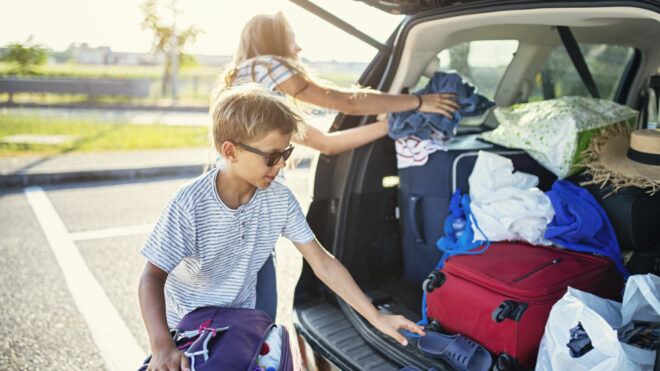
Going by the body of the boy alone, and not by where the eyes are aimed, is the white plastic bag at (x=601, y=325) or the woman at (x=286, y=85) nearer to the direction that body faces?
the white plastic bag

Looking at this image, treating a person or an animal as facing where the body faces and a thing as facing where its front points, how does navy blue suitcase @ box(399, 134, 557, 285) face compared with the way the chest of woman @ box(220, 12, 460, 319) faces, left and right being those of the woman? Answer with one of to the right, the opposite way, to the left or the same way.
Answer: to the right

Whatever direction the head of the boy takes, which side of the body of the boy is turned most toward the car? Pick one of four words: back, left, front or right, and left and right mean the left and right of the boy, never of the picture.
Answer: left

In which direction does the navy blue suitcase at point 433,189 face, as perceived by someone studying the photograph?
facing the viewer and to the right of the viewer

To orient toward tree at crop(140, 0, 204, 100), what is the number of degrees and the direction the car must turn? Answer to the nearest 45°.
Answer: approximately 90° to its left

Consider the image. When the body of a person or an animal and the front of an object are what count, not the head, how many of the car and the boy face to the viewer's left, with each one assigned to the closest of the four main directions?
0

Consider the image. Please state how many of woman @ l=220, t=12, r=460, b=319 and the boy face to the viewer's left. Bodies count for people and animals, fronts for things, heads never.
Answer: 0

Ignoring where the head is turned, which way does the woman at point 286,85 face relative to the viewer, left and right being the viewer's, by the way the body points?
facing away from the viewer and to the right of the viewer

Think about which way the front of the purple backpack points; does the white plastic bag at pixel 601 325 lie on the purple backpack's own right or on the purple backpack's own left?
on the purple backpack's own left

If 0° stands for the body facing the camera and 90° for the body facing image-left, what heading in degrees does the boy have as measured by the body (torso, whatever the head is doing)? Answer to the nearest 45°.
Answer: approximately 315°

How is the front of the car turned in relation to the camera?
facing away from the viewer and to the right of the viewer
